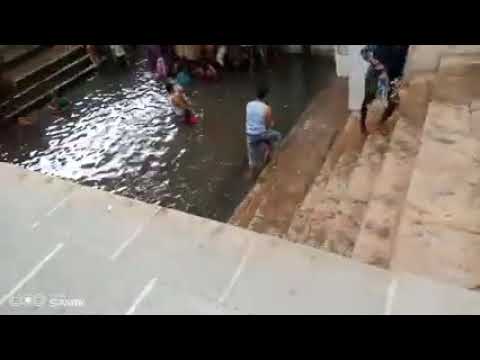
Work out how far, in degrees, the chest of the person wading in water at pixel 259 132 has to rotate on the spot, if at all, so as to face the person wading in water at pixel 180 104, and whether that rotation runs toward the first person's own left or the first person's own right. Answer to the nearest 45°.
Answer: approximately 90° to the first person's own left

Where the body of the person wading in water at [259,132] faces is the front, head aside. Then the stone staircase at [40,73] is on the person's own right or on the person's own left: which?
on the person's own left

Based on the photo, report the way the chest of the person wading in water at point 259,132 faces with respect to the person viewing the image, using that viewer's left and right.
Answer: facing away from the viewer and to the right of the viewer

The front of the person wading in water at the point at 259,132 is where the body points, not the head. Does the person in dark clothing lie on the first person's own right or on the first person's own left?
on the first person's own right

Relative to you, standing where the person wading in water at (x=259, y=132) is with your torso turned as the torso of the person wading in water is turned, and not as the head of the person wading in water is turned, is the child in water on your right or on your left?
on your left

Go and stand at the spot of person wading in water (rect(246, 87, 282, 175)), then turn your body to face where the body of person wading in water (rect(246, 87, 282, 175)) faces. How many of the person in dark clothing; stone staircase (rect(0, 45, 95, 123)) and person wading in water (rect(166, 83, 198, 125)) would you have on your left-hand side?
2

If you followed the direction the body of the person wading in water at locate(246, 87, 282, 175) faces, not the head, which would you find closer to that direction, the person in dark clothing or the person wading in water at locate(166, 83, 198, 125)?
the person in dark clothing
